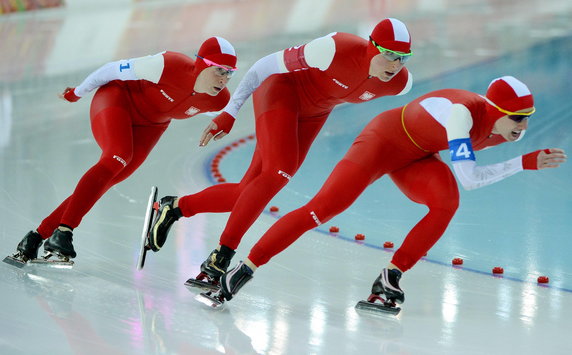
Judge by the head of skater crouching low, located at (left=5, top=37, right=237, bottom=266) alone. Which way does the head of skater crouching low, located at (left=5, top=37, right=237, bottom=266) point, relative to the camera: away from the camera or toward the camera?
toward the camera

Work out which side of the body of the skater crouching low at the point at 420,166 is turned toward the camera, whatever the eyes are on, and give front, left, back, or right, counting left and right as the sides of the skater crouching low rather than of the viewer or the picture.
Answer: right

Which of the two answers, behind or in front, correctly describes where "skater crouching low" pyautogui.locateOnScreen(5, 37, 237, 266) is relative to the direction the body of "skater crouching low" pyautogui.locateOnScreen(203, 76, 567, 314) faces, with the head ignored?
behind
